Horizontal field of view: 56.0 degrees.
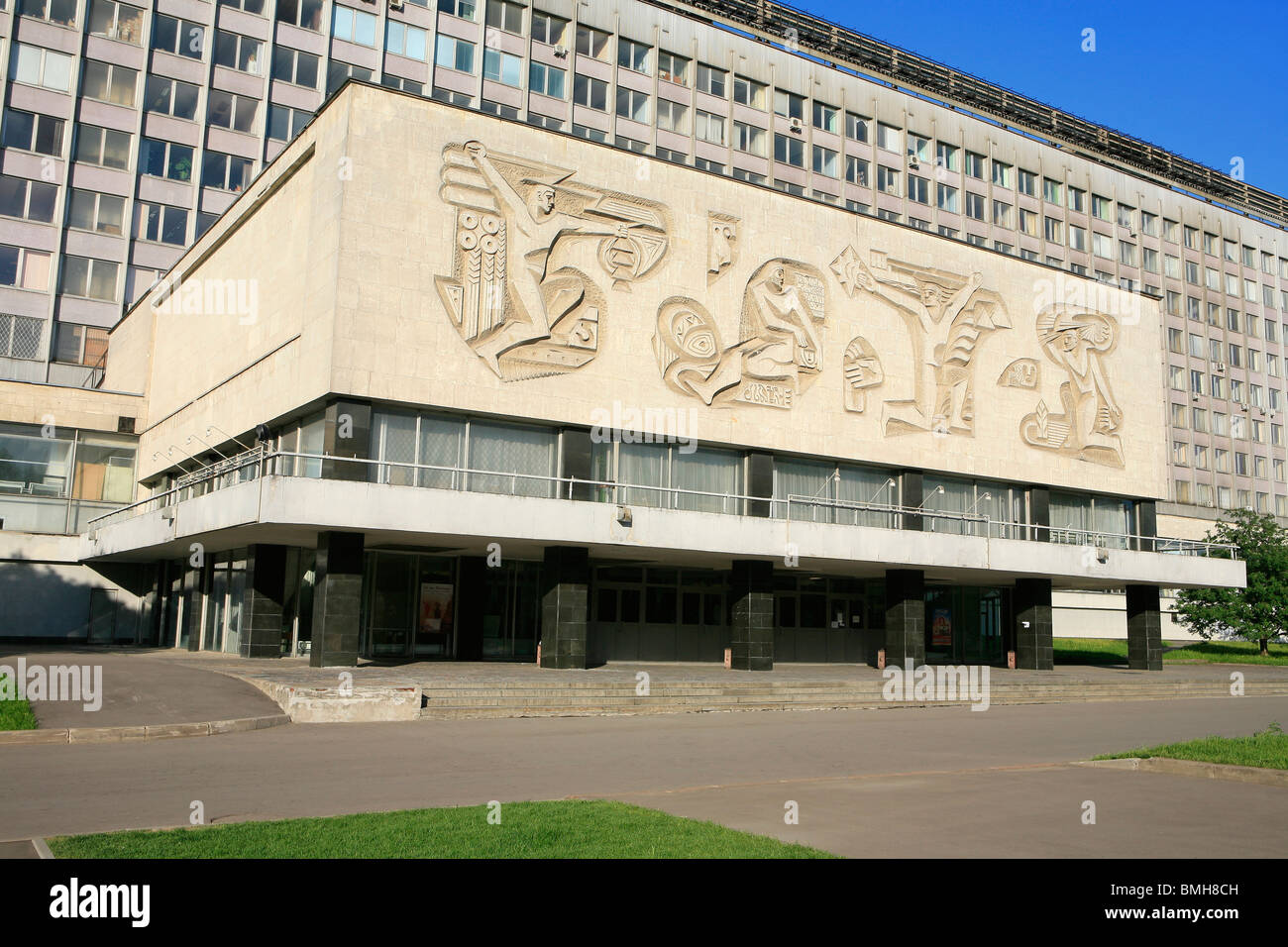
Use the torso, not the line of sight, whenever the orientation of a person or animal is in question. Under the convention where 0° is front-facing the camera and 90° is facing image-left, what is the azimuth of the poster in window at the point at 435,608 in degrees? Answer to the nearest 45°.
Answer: approximately 0°

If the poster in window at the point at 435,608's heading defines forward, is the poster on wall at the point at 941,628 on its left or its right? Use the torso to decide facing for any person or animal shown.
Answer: on its left
